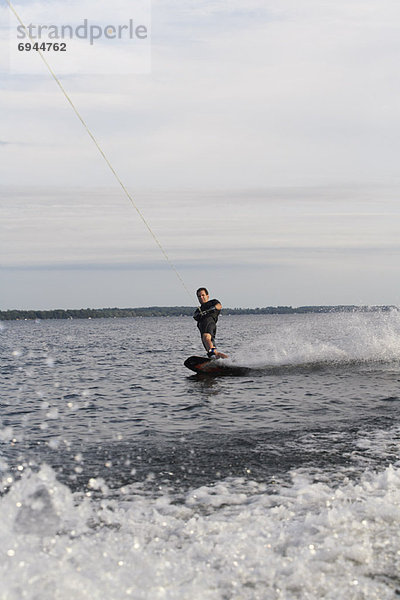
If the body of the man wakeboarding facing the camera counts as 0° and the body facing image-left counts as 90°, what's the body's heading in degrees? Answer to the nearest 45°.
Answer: approximately 0°
